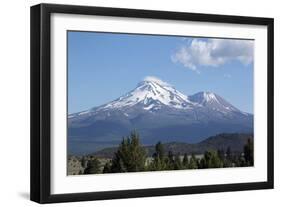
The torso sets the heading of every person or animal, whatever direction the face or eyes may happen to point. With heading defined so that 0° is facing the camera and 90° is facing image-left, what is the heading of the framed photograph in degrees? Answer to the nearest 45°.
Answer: approximately 315°
